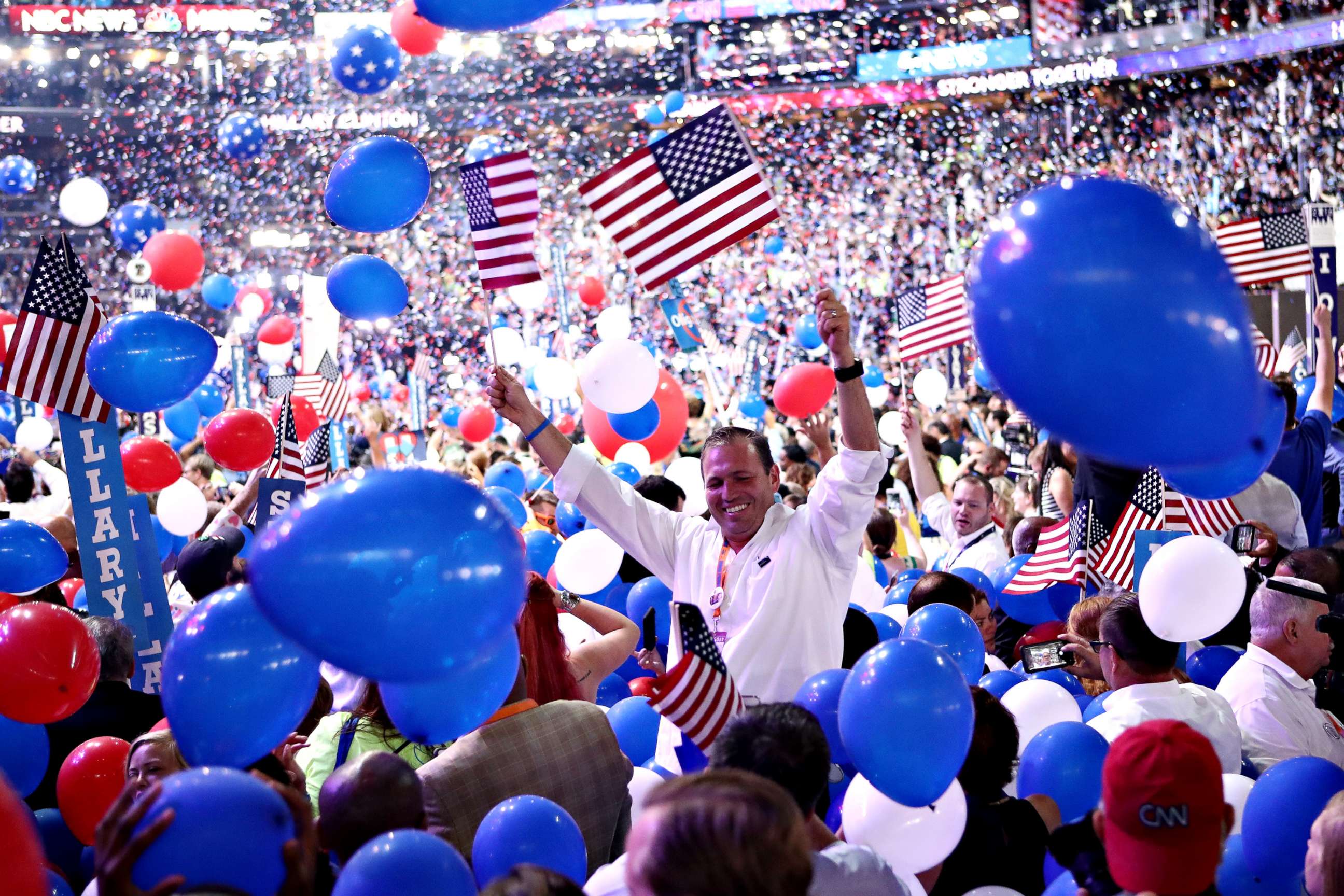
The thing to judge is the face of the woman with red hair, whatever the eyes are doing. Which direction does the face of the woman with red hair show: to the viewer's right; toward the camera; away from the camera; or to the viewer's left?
away from the camera

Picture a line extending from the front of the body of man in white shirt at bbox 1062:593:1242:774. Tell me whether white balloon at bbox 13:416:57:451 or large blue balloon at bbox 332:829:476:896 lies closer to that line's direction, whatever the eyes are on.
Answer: the white balloon

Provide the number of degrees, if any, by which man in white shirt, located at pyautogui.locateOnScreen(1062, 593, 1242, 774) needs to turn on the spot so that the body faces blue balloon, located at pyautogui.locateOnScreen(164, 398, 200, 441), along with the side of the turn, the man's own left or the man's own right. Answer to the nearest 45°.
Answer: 0° — they already face it

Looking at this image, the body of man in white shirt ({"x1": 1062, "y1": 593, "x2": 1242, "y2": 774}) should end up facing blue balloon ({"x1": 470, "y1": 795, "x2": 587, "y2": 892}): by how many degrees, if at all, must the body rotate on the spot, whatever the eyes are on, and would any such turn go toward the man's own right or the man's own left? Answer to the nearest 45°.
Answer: approximately 90° to the man's own left

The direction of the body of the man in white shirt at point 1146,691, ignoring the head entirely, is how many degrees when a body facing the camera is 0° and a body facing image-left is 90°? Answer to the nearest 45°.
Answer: approximately 135°

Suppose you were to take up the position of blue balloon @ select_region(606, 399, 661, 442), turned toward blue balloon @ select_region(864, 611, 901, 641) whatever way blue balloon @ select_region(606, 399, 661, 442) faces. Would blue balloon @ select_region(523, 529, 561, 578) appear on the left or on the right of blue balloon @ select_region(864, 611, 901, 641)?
right
